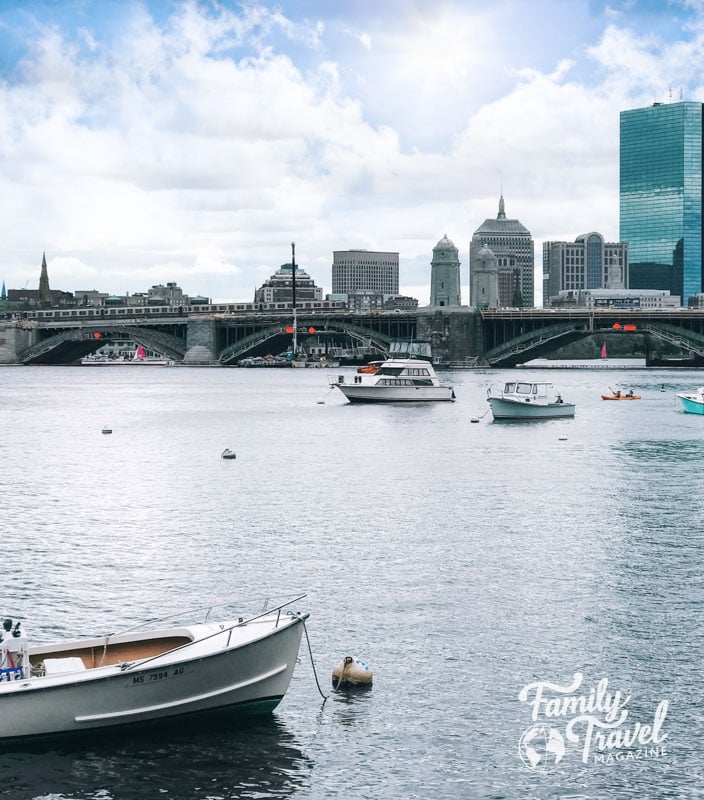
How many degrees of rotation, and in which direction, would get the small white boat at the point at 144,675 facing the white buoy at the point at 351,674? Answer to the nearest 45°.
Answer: approximately 45° to its left

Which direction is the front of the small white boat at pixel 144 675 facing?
to the viewer's right
